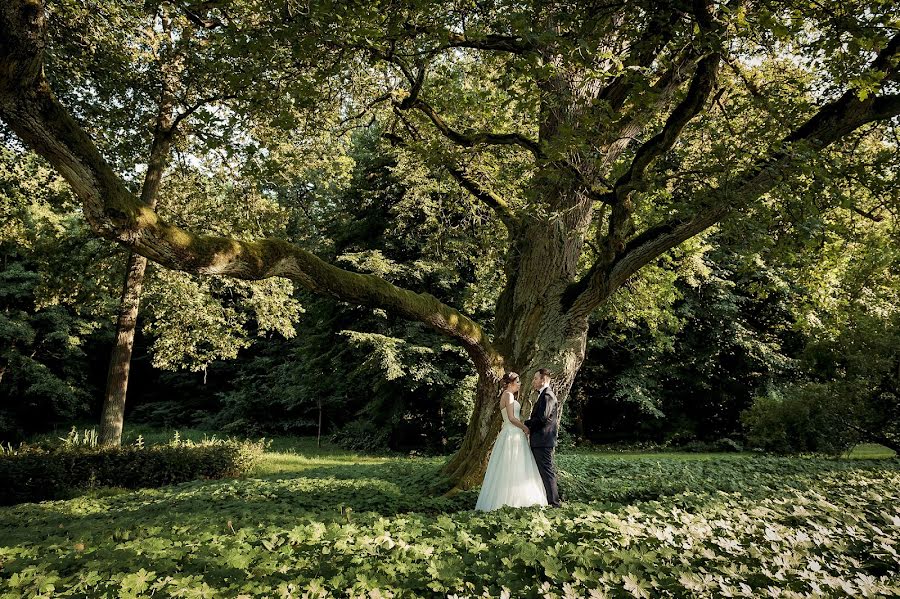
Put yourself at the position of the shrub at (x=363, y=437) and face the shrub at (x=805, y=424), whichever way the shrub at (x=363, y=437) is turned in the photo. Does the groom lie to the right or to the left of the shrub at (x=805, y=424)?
right

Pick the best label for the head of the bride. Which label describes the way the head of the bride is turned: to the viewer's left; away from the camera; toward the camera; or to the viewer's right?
to the viewer's right

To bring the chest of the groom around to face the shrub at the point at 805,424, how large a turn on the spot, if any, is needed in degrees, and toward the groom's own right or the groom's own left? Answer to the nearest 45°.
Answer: approximately 135° to the groom's own right

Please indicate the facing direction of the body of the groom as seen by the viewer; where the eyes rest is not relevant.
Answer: to the viewer's left

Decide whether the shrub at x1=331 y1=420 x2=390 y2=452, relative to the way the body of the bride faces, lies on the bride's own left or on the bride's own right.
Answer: on the bride's own left

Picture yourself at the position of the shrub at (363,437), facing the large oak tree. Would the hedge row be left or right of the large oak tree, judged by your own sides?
right

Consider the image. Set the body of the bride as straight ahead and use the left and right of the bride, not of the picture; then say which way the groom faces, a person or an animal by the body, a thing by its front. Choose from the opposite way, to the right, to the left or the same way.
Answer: the opposite way

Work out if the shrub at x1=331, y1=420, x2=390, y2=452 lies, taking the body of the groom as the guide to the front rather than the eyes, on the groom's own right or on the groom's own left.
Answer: on the groom's own right

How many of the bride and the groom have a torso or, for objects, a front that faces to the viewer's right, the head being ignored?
1

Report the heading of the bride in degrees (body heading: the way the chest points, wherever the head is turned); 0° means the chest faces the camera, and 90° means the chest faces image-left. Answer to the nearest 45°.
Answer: approximately 270°
